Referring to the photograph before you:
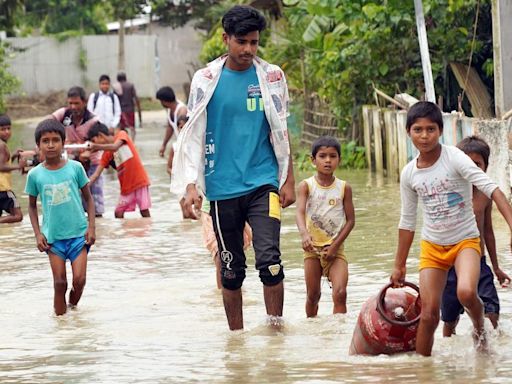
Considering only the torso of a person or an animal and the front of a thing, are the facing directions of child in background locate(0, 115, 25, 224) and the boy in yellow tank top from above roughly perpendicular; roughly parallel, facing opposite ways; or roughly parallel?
roughly perpendicular

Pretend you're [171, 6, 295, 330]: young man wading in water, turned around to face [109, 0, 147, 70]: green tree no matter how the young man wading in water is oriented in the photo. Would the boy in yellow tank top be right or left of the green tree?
right

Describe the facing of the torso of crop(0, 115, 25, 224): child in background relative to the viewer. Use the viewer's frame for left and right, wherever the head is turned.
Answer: facing to the right of the viewer

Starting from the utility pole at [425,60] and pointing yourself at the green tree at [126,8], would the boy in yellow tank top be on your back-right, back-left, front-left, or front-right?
back-left

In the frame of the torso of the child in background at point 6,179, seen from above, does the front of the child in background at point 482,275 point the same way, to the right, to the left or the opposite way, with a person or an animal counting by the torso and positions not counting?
to the right

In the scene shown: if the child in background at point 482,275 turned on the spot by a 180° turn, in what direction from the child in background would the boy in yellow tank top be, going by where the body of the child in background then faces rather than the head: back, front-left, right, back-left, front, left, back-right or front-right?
front-left

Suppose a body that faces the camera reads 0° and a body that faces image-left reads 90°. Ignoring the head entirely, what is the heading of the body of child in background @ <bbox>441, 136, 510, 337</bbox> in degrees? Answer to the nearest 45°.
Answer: approximately 0°

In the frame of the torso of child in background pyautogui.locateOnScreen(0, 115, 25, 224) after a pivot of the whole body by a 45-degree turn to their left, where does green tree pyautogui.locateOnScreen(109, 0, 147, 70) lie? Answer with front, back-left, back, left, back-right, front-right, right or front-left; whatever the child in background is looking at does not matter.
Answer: front-left
